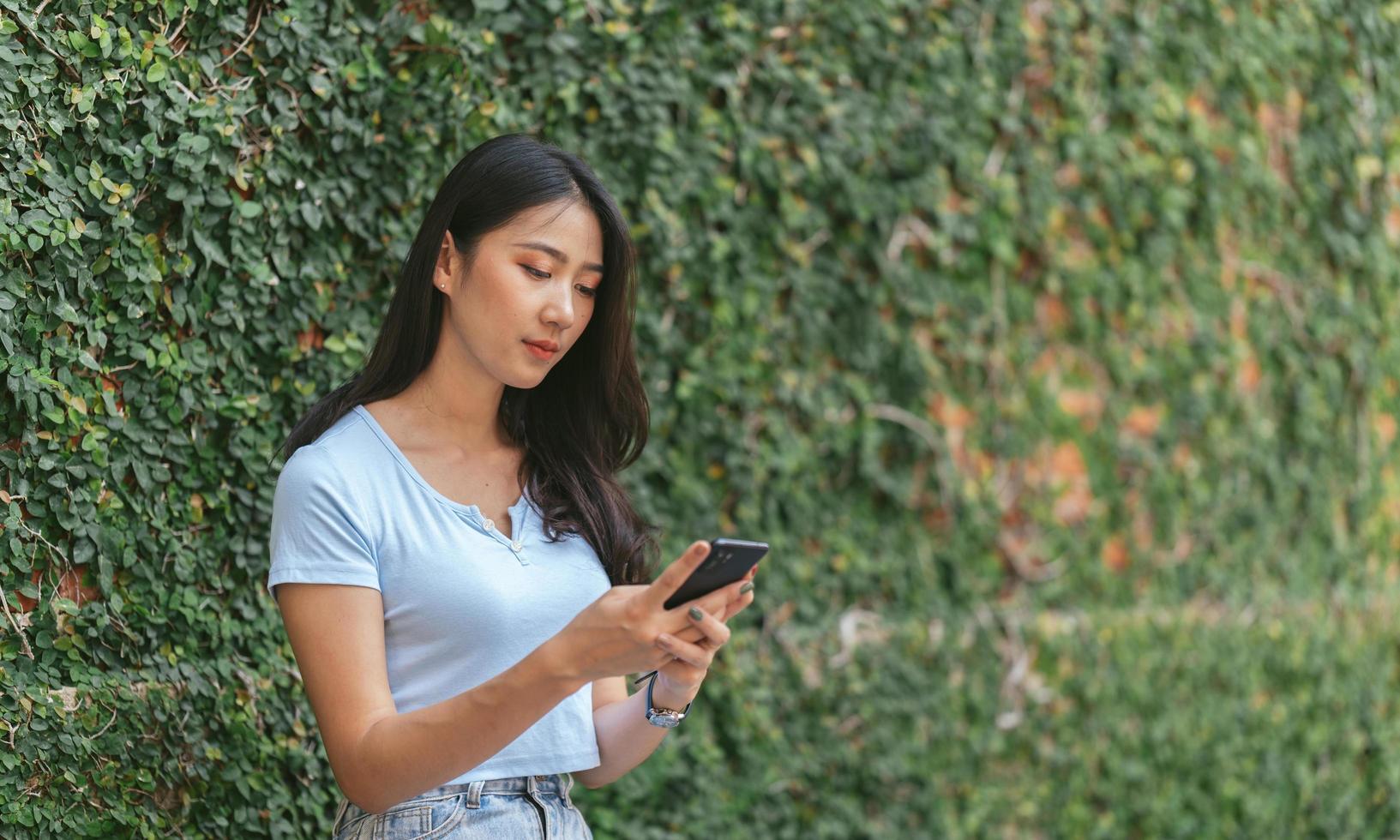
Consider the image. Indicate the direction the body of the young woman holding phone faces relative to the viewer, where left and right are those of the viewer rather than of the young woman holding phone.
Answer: facing the viewer and to the right of the viewer

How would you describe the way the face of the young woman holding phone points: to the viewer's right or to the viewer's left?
to the viewer's right
